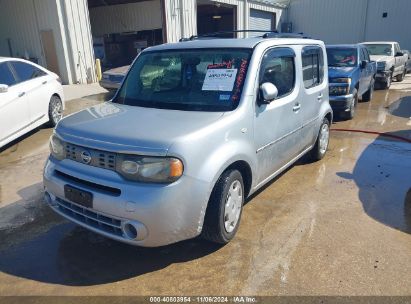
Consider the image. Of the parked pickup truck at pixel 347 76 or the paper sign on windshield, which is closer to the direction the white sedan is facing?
the paper sign on windshield

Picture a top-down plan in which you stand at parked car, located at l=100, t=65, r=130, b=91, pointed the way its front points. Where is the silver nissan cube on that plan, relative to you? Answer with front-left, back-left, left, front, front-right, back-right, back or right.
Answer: front-left

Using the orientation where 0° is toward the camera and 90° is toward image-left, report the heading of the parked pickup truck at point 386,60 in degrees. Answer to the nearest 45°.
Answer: approximately 45°

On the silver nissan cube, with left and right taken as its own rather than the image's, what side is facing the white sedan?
right

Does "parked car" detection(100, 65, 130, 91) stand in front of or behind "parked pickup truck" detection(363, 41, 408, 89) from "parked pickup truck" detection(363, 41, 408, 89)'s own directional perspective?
in front

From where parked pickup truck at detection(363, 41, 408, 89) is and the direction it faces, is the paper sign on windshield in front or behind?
in front

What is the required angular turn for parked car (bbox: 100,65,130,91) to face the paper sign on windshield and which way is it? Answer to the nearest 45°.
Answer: approximately 45° to its left

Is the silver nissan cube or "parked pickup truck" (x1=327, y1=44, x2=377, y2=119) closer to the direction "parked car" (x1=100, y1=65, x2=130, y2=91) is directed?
the silver nissan cube

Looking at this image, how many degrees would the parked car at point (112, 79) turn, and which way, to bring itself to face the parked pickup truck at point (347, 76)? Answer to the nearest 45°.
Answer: approximately 90° to its left

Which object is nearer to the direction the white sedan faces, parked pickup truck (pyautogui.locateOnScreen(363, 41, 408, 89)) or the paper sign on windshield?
the paper sign on windshield

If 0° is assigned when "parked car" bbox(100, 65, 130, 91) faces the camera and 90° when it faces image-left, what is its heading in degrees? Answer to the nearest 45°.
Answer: approximately 45°

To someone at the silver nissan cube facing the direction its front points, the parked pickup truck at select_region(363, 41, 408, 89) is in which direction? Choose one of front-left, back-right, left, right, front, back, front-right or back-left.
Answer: back
